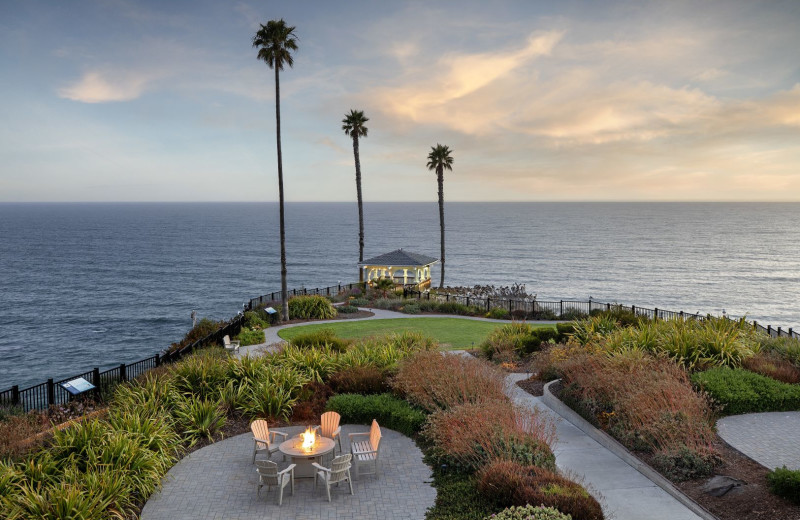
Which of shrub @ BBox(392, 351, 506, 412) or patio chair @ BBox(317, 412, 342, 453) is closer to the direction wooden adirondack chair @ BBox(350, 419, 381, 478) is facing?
the patio chair

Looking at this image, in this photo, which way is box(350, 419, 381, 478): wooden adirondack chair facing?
to the viewer's left

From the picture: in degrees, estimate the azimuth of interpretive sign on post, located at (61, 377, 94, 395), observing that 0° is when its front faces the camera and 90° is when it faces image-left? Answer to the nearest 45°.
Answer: approximately 315°

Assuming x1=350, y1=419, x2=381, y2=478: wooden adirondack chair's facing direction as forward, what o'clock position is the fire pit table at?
The fire pit table is roughly at 12 o'clock from the wooden adirondack chair.

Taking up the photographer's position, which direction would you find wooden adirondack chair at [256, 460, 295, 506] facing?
facing away from the viewer and to the right of the viewer

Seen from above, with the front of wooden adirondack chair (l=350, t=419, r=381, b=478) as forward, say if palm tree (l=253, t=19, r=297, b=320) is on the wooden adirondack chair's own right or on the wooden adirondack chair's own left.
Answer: on the wooden adirondack chair's own right

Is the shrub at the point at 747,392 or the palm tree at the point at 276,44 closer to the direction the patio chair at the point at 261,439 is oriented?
the shrub

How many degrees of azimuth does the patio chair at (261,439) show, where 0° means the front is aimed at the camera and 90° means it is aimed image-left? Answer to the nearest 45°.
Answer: approximately 315°

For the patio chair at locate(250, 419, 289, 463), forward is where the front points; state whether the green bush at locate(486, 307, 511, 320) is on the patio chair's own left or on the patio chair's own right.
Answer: on the patio chair's own left

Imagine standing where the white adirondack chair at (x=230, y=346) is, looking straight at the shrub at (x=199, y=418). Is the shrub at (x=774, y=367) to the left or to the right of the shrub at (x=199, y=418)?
left

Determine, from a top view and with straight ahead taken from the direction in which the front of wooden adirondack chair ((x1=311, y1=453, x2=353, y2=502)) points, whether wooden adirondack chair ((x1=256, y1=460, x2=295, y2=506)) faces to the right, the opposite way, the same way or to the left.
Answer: to the right

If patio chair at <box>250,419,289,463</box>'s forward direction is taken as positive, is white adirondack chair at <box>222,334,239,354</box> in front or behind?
behind

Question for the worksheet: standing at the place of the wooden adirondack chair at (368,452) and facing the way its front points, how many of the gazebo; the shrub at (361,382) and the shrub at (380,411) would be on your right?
3

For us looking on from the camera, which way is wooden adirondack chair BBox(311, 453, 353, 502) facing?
facing away from the viewer and to the left of the viewer
